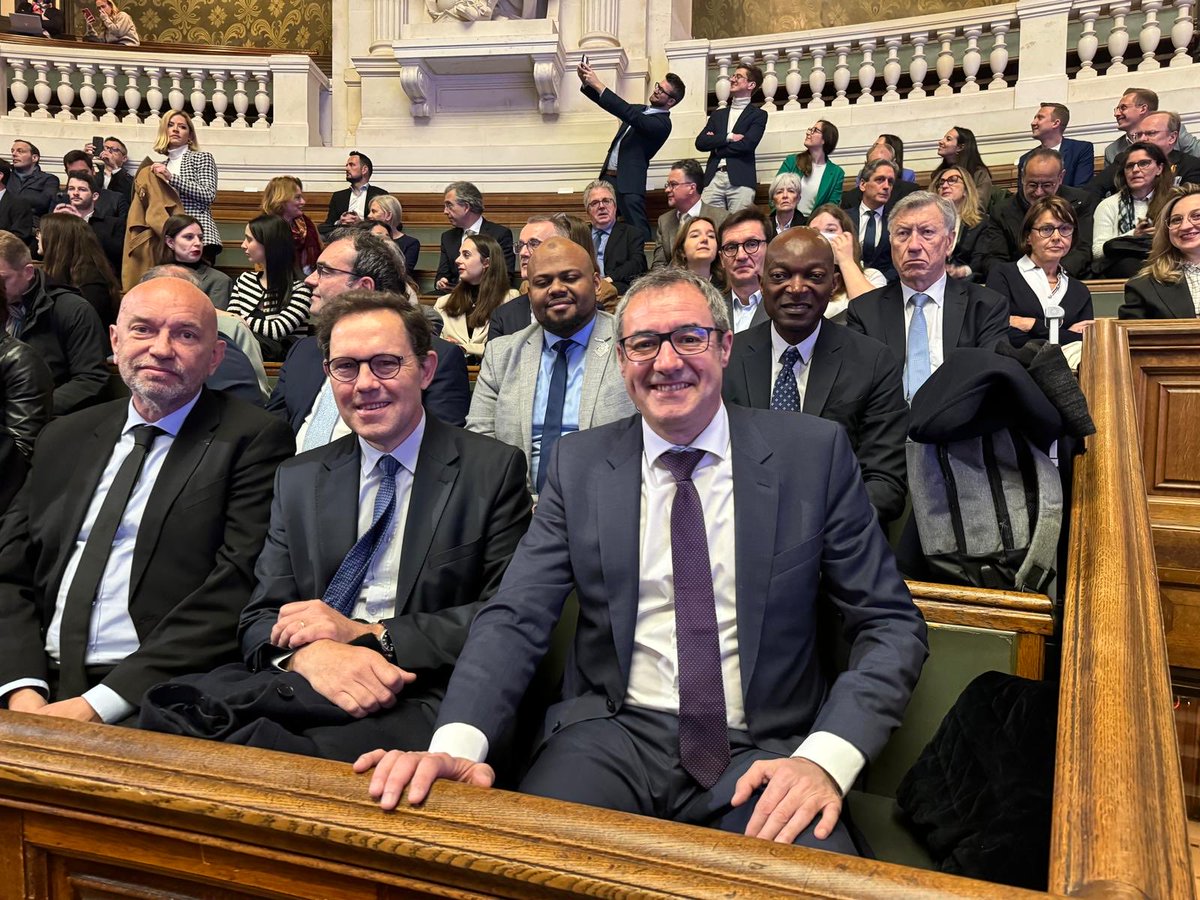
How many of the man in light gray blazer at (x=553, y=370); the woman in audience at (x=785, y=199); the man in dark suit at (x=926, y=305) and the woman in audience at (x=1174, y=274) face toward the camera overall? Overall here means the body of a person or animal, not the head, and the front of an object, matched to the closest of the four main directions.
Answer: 4

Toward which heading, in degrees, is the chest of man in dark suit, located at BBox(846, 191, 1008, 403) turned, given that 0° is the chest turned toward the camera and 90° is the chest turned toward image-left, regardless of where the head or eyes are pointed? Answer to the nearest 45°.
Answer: approximately 0°

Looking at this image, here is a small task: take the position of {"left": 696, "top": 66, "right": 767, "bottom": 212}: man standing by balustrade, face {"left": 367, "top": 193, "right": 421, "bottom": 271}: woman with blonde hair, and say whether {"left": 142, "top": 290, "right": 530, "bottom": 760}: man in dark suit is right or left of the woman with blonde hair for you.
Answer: left

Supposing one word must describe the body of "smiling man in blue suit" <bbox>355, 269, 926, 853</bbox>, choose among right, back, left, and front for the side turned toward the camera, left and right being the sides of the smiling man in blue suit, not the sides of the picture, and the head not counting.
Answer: front

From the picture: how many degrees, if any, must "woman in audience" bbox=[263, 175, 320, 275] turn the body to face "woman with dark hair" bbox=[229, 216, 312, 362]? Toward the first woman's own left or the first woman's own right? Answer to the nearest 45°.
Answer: approximately 45° to the first woman's own right

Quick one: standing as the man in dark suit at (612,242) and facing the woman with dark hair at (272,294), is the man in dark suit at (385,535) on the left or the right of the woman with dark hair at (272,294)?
left

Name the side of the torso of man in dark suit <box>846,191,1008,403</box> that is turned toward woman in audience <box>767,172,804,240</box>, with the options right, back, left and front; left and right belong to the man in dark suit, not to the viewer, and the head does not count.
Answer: back

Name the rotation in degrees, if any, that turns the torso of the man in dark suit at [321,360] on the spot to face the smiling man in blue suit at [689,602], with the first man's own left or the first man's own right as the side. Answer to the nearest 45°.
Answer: approximately 45° to the first man's own left

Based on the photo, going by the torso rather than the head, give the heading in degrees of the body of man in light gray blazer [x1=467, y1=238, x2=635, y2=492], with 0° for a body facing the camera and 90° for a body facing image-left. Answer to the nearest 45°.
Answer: approximately 0°

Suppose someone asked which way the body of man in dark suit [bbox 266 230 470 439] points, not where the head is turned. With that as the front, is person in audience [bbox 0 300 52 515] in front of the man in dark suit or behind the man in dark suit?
in front

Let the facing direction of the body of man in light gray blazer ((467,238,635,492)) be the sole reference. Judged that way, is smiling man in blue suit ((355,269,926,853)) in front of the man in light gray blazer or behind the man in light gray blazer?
in front

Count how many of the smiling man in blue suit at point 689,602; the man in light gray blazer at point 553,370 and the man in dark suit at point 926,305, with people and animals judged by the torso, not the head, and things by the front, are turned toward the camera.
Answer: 3

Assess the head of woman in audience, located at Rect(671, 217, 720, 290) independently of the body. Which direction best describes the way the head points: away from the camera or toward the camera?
toward the camera

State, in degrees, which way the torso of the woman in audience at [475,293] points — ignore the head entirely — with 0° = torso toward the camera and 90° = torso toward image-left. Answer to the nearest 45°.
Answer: approximately 45°
